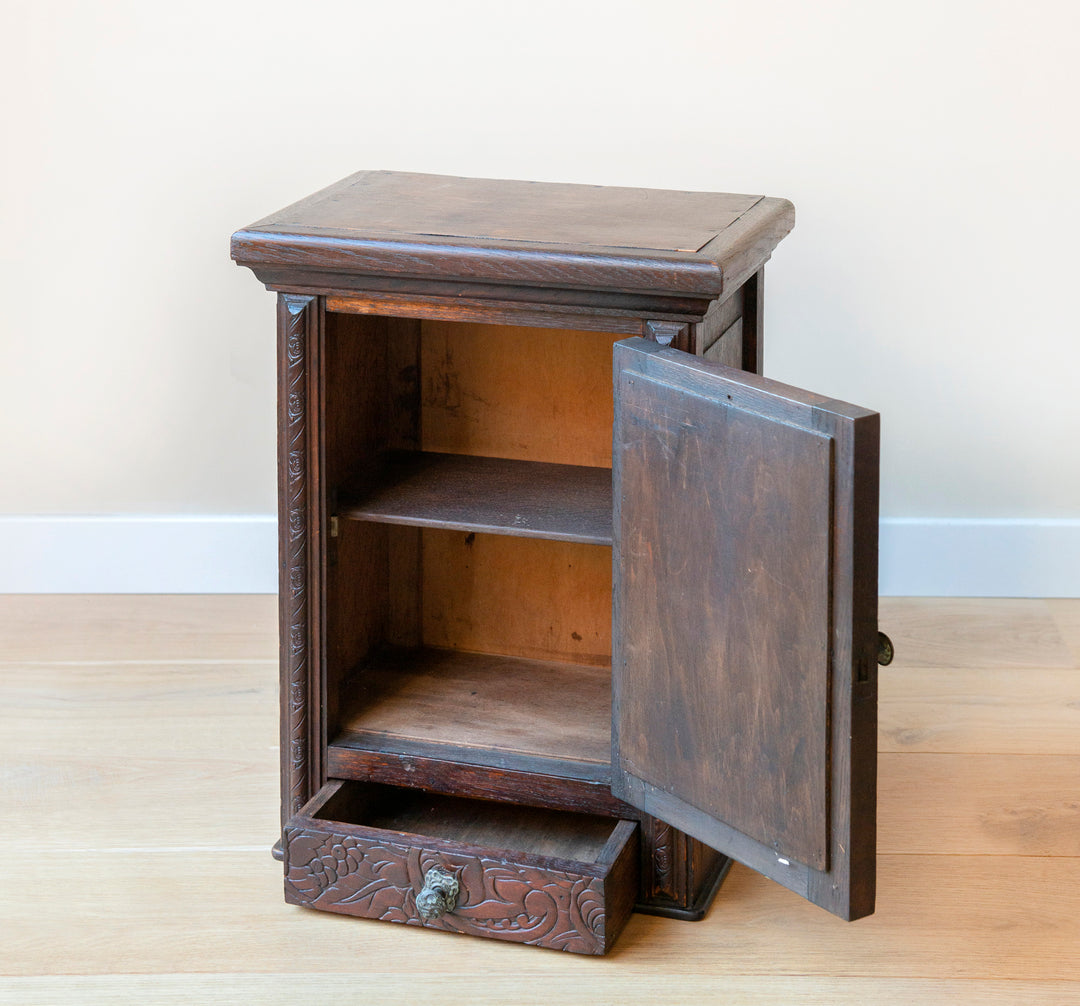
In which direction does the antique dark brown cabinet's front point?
toward the camera
